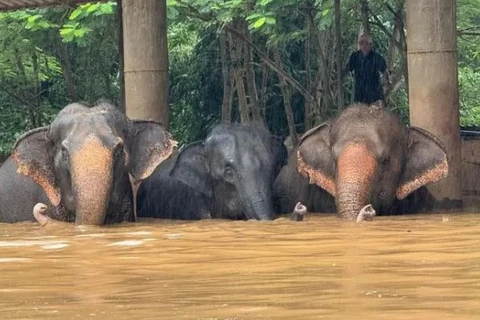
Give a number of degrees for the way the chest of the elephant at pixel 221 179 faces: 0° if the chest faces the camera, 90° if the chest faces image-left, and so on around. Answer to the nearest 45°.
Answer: approximately 315°

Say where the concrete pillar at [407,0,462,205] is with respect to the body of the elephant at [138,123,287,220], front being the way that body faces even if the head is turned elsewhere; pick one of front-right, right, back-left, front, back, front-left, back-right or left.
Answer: front-left

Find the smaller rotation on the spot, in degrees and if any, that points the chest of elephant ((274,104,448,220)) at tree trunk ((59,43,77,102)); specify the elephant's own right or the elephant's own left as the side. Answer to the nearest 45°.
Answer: approximately 135° to the elephant's own right

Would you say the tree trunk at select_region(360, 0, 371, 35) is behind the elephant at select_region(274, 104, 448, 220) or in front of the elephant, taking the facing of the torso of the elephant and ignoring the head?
behind

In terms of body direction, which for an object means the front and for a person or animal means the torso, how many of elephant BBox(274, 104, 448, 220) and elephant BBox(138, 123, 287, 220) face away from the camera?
0

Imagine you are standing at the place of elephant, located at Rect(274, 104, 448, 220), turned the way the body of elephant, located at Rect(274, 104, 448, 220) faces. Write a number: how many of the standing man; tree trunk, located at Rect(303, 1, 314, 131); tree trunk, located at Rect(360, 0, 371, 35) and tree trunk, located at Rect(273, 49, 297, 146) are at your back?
4

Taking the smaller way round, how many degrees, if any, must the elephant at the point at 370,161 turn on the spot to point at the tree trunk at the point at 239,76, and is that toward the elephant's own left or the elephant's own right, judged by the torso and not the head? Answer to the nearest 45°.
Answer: approximately 180°

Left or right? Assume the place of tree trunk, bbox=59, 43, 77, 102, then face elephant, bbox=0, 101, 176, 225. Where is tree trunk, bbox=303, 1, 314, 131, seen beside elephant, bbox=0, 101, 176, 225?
left

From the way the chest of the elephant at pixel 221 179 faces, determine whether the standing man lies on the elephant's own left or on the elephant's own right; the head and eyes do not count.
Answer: on the elephant's own left

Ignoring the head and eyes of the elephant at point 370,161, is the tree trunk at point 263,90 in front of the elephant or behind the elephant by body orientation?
behind

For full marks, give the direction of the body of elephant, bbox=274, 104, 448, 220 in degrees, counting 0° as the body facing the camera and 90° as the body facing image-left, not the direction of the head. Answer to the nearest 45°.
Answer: approximately 0°

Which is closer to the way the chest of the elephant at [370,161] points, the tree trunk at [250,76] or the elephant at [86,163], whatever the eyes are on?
the elephant

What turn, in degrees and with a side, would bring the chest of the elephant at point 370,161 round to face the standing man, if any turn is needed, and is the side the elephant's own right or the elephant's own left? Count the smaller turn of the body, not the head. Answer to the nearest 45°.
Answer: approximately 180°

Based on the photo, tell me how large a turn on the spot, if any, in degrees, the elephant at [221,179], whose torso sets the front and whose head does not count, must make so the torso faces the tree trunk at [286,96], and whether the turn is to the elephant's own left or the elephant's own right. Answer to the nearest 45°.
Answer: approximately 135° to the elephant's own left
